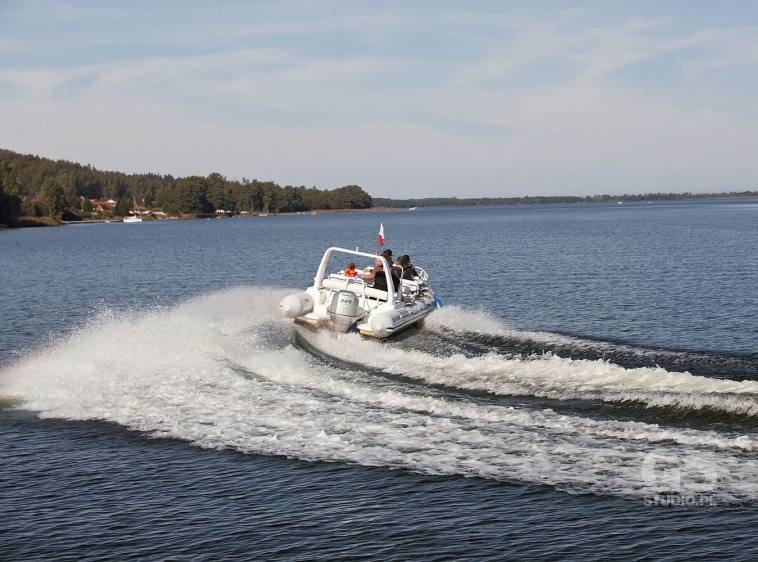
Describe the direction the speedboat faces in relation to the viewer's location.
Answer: facing away from the viewer and to the right of the viewer
